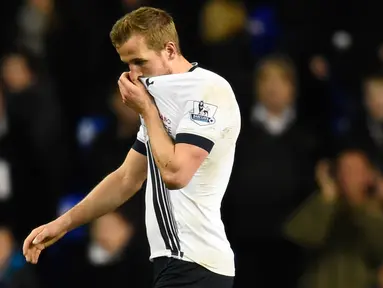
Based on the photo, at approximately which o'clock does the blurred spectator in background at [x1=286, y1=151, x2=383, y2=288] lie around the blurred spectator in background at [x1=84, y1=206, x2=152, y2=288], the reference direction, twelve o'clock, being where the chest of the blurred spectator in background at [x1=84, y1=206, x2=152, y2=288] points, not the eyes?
the blurred spectator in background at [x1=286, y1=151, x2=383, y2=288] is roughly at 8 o'clock from the blurred spectator in background at [x1=84, y1=206, x2=152, y2=288].

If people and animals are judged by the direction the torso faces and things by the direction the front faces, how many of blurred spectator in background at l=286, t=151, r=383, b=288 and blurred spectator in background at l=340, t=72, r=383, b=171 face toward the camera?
2

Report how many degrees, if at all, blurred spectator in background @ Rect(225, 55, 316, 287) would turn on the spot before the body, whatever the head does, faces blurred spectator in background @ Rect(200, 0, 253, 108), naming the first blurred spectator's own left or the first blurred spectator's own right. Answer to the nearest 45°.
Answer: approximately 180°

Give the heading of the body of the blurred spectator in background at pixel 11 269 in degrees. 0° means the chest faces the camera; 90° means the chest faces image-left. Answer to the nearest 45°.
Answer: approximately 45°

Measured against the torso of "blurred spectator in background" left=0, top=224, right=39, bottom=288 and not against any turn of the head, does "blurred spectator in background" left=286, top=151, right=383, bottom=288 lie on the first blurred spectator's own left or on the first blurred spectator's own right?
on the first blurred spectator's own left

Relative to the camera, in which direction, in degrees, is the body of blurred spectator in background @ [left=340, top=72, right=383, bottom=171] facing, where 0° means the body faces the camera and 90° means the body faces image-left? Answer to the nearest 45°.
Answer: approximately 0°
